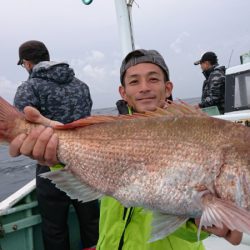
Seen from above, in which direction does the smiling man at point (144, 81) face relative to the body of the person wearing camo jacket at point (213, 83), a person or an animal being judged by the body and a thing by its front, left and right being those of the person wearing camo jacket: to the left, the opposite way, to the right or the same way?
to the left

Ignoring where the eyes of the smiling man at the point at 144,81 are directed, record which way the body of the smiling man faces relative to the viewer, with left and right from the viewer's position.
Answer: facing the viewer

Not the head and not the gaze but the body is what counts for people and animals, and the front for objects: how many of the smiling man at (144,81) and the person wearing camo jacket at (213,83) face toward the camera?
1

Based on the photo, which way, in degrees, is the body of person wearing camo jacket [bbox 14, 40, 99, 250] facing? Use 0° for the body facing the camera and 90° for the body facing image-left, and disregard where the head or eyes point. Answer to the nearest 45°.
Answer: approximately 135°

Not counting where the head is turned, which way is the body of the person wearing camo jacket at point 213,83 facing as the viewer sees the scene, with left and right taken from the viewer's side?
facing to the left of the viewer

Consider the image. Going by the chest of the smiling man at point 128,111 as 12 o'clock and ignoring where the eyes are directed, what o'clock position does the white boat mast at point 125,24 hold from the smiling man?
The white boat mast is roughly at 6 o'clock from the smiling man.

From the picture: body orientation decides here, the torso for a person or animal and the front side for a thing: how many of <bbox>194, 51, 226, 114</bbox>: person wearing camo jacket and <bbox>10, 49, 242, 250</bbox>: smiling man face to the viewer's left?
1

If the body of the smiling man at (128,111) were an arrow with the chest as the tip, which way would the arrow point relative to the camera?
toward the camera

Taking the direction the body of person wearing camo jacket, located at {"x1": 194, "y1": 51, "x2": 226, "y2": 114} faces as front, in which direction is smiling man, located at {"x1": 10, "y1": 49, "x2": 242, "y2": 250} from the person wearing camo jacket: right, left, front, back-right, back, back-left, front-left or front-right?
left
